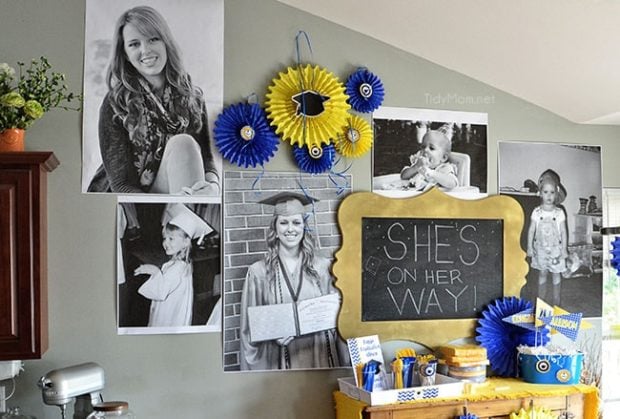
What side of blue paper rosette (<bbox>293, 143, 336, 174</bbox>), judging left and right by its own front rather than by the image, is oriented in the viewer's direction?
front

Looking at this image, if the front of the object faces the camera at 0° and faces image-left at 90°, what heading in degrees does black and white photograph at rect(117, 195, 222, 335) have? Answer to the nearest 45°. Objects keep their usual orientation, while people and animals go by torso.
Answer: approximately 0°

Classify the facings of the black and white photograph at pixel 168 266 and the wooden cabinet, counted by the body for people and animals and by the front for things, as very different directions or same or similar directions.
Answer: same or similar directions

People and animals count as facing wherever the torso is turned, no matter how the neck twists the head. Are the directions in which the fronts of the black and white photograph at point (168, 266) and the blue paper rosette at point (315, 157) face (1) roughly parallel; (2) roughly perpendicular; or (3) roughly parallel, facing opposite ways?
roughly parallel

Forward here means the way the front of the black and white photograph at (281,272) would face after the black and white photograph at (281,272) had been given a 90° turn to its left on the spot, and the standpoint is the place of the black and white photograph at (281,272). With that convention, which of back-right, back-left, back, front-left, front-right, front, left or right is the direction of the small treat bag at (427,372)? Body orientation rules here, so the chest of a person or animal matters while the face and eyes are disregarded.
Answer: front

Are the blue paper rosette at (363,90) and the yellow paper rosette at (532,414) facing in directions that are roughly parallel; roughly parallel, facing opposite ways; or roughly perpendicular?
roughly parallel

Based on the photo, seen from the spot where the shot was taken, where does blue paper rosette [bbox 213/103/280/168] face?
facing the viewer

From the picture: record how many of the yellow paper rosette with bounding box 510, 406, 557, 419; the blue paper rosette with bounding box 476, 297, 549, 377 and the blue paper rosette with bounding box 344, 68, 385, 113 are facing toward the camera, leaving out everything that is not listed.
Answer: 3

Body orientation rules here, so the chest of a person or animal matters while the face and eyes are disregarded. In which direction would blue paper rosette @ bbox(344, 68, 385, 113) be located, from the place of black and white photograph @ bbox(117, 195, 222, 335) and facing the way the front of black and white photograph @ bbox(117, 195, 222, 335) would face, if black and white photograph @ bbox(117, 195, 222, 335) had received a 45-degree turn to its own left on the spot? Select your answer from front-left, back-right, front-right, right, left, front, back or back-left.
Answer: front-left

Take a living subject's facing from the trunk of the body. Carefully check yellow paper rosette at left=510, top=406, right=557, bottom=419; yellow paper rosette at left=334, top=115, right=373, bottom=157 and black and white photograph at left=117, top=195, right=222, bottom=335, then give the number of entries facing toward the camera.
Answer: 3

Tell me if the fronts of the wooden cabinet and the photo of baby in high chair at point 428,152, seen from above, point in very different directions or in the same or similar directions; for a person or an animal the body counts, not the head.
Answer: same or similar directions
